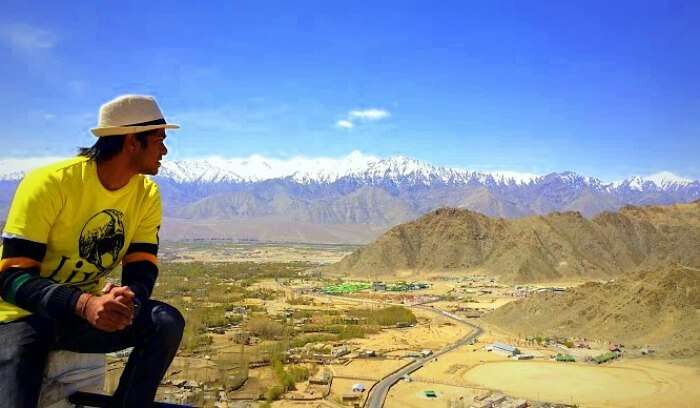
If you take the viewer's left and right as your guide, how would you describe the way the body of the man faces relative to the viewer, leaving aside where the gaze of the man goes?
facing the viewer and to the right of the viewer

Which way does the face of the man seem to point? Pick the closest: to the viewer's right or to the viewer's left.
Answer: to the viewer's right

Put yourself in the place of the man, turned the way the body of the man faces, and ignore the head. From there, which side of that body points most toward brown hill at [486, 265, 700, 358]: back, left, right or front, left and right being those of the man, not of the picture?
left
